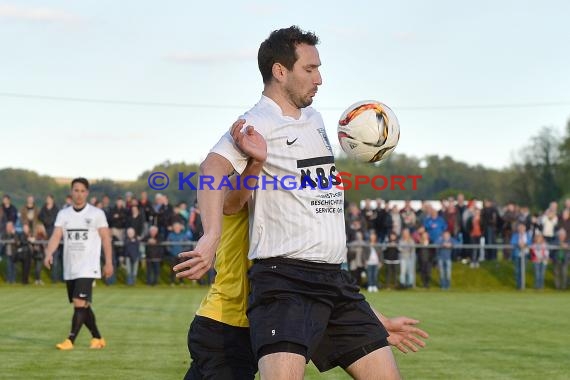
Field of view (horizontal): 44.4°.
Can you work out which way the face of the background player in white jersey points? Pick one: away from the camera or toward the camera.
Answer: toward the camera

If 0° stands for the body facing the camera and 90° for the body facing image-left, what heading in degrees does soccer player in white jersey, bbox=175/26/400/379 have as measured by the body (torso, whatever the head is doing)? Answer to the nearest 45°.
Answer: approximately 315°

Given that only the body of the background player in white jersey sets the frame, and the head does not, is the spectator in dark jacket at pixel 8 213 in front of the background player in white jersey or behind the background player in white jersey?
behind

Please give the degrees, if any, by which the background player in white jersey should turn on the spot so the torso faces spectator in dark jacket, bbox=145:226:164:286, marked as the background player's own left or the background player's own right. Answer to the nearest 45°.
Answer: approximately 180°

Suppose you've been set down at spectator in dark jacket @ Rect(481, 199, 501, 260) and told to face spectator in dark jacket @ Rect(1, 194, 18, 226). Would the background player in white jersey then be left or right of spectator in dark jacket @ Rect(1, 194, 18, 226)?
left

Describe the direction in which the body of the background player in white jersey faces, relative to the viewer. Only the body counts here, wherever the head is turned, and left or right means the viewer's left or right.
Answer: facing the viewer
